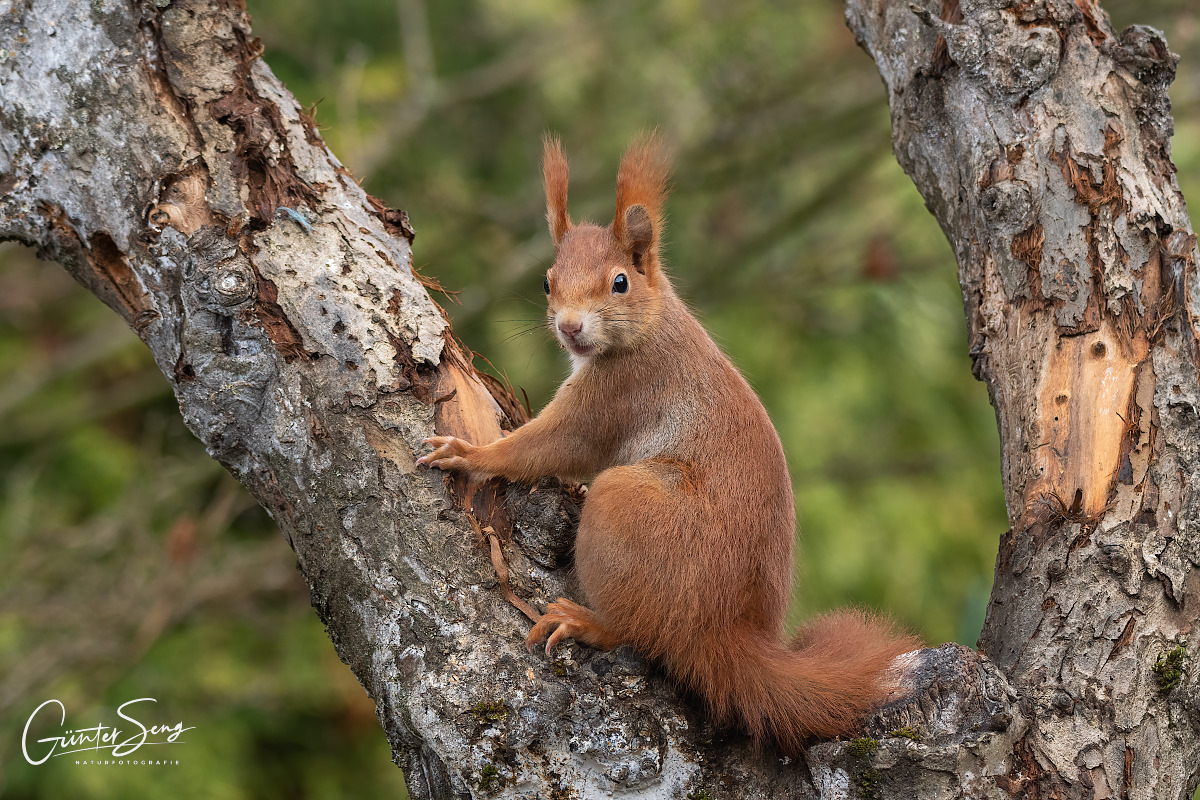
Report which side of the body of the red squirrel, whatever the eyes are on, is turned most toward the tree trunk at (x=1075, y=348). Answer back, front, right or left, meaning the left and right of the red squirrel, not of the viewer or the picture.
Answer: back

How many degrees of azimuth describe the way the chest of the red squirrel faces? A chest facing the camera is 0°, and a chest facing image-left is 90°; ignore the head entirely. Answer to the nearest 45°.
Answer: approximately 90°
